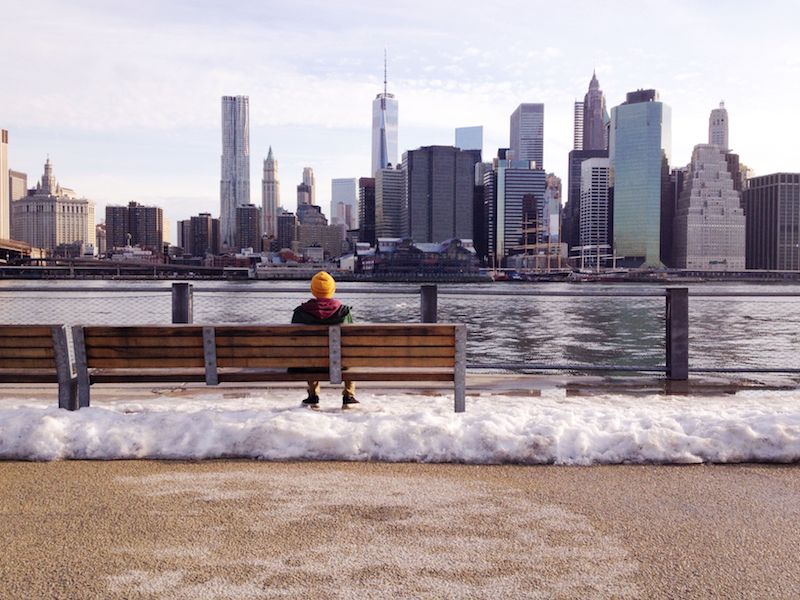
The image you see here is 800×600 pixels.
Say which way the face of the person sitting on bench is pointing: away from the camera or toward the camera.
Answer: away from the camera

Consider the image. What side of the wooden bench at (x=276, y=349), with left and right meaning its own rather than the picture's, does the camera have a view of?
back

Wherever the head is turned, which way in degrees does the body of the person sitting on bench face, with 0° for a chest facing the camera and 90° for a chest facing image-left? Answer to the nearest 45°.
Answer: approximately 180°

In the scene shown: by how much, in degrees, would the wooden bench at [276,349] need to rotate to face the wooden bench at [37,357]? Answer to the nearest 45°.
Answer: approximately 90° to its left
